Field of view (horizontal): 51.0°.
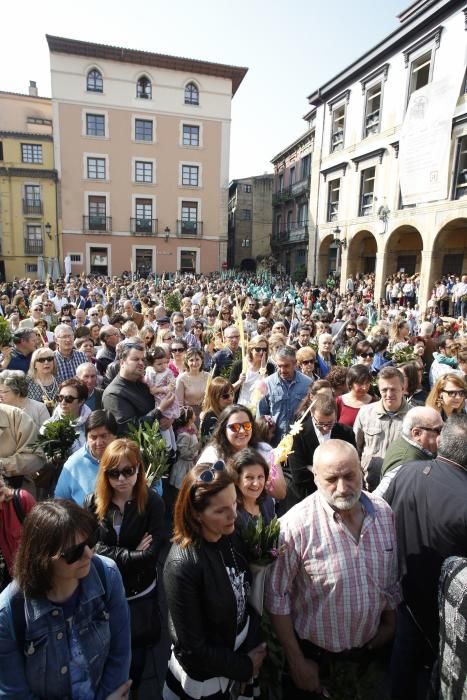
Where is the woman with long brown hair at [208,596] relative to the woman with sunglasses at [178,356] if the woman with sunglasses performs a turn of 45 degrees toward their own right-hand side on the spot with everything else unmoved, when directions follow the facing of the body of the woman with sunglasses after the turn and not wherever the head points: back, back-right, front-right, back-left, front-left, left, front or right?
front-left

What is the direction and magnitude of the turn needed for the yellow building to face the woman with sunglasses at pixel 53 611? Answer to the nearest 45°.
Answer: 0° — it already faces them

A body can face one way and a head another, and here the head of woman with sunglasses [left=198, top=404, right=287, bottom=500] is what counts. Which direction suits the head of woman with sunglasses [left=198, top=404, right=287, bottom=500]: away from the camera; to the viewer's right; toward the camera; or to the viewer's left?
toward the camera

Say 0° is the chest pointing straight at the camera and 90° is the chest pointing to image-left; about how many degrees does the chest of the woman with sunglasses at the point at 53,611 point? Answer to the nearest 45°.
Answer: approximately 315°

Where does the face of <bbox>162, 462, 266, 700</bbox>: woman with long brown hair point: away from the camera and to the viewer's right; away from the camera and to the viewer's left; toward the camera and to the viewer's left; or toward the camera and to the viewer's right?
toward the camera and to the viewer's right

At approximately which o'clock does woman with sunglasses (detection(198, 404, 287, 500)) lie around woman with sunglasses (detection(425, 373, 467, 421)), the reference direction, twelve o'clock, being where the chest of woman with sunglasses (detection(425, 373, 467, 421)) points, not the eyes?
woman with sunglasses (detection(198, 404, 287, 500)) is roughly at 3 o'clock from woman with sunglasses (detection(425, 373, 467, 421)).

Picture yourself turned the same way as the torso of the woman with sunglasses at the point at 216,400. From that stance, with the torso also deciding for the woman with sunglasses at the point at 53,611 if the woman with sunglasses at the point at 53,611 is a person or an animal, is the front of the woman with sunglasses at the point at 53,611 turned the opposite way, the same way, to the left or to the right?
the same way

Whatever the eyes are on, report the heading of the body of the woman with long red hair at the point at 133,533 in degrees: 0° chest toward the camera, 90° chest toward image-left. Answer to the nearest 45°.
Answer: approximately 0°

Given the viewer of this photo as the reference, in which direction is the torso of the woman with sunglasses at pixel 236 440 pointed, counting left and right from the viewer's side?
facing the viewer
